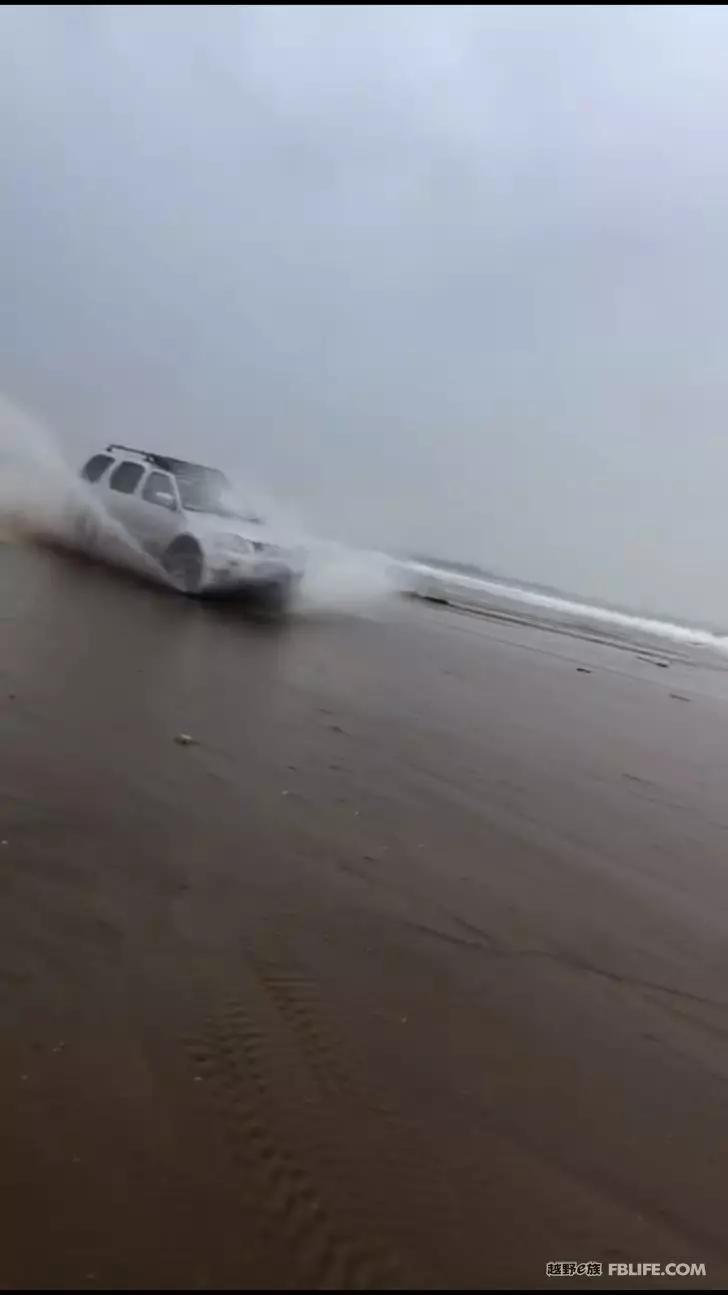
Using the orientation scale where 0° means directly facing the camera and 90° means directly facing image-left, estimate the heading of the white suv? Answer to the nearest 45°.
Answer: approximately 315°
